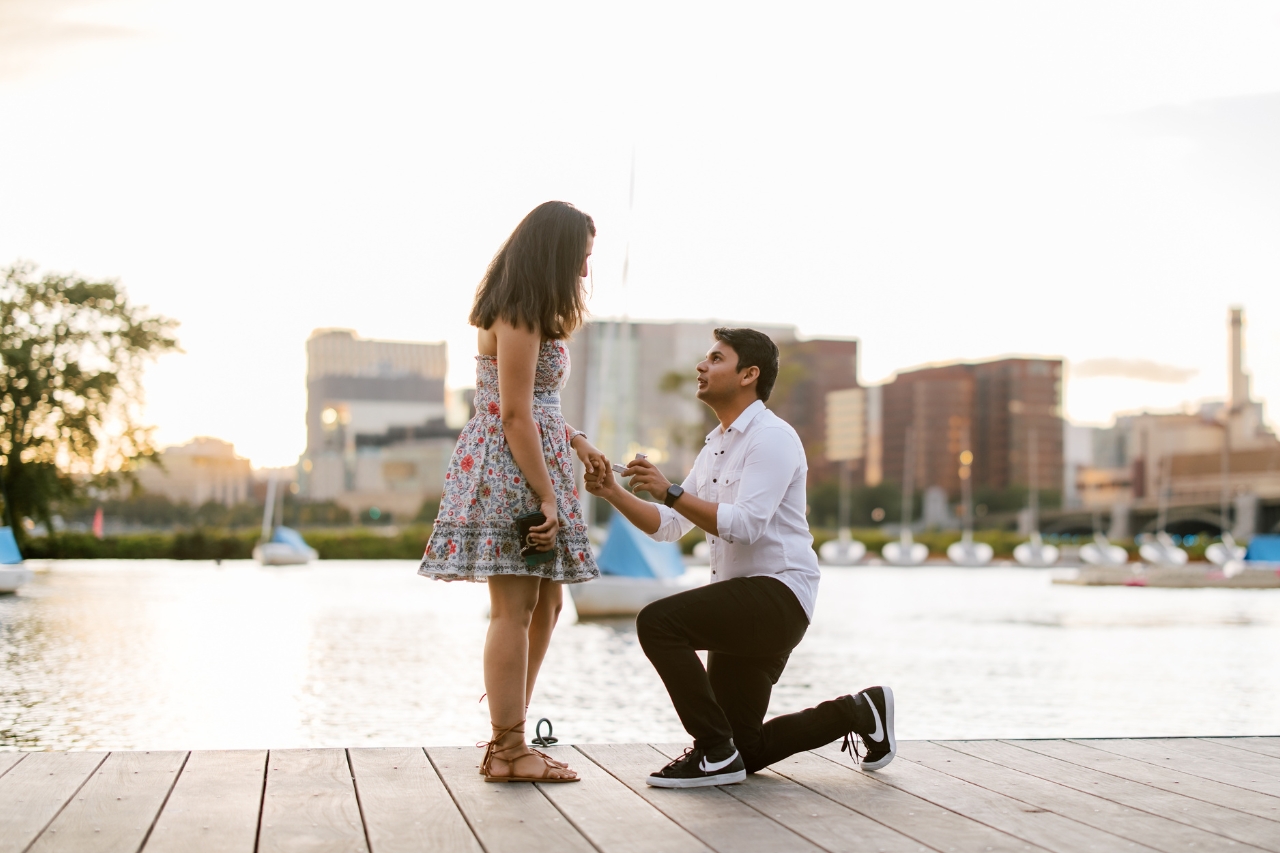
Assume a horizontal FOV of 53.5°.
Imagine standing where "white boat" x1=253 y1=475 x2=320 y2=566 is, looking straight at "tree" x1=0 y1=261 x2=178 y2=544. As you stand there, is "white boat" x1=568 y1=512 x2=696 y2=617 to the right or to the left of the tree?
left

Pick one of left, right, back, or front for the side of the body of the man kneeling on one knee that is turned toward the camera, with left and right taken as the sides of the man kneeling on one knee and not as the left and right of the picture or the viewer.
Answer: left

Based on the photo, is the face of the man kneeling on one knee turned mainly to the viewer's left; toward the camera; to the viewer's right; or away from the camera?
to the viewer's left

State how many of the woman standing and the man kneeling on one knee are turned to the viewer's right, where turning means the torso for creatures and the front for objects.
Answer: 1

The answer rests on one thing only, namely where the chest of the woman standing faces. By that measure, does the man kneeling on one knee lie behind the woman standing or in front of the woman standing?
in front

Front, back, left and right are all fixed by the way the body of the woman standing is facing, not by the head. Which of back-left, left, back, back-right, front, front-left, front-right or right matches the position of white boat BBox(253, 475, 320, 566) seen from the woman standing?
left

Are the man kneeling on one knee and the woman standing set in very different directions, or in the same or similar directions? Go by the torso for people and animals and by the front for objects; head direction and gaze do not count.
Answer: very different directions

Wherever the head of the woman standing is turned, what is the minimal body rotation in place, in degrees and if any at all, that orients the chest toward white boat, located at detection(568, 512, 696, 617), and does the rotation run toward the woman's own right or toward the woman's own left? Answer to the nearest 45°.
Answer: approximately 90° to the woman's own left

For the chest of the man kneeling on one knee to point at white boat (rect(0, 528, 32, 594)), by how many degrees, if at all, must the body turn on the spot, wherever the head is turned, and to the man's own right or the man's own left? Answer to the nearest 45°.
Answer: approximately 45° to the man's own right

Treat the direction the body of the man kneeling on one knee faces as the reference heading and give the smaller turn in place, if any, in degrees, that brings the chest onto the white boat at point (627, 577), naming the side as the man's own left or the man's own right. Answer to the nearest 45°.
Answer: approximately 90° to the man's own right

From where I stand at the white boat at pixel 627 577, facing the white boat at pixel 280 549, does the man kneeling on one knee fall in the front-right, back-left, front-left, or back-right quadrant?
back-left

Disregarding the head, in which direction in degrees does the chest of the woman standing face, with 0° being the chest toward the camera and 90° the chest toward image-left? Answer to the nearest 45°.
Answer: approximately 270°
